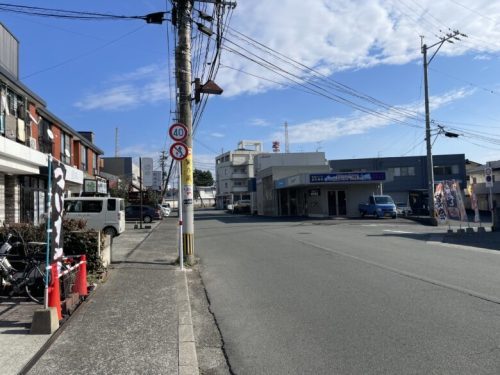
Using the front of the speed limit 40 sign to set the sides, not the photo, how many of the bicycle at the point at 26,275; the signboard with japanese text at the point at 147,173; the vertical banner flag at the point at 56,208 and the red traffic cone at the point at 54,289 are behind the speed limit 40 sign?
1

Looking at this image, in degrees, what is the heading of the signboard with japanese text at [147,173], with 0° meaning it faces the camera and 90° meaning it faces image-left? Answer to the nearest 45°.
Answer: approximately 0°

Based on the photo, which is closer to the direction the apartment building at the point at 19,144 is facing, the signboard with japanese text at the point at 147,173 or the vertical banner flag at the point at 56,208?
the vertical banner flag

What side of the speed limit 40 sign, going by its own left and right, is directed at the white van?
back

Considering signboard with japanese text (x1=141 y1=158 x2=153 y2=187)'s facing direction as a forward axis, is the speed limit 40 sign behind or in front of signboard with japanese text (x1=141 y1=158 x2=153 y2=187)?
in front

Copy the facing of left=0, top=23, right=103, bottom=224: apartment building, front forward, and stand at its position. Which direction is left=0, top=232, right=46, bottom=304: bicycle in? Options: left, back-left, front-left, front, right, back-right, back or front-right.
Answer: front-right

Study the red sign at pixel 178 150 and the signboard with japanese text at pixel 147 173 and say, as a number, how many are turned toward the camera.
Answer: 2

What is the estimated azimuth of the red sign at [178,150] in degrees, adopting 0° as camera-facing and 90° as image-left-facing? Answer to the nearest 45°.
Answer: approximately 0°

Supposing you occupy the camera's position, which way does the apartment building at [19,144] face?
facing the viewer and to the right of the viewer

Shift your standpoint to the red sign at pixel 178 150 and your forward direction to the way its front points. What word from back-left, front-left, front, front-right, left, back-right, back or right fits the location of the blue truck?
back-left

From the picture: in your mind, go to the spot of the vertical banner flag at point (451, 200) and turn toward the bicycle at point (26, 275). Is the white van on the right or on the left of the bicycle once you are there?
right

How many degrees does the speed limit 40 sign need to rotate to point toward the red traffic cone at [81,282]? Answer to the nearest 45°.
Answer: approximately 45° to its right

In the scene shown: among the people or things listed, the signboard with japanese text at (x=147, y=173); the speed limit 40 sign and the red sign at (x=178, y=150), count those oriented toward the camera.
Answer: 3
